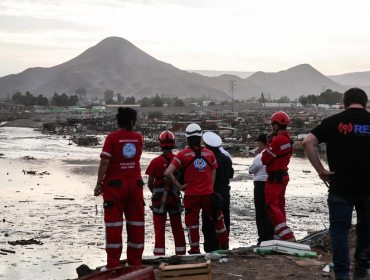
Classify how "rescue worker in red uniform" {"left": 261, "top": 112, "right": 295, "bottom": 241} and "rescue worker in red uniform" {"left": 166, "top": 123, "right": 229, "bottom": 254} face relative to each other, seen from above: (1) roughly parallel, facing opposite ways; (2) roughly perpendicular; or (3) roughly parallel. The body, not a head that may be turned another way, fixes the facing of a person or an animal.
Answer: roughly perpendicular

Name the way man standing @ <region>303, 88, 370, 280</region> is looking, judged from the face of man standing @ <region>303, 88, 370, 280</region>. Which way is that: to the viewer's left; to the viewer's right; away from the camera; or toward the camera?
away from the camera

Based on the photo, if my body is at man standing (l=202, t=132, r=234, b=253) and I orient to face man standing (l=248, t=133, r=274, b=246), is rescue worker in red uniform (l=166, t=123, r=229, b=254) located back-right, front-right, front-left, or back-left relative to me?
back-right

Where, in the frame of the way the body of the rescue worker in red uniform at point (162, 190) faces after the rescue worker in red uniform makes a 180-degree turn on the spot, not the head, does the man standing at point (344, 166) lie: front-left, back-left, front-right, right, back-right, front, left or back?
front-left

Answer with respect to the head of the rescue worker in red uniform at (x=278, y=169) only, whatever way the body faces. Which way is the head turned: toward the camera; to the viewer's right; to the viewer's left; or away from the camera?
to the viewer's left

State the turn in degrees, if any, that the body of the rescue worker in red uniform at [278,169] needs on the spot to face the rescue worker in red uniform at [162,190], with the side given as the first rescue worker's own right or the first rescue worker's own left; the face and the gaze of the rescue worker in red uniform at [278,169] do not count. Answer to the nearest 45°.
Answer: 0° — they already face them

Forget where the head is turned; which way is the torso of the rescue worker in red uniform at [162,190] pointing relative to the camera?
away from the camera

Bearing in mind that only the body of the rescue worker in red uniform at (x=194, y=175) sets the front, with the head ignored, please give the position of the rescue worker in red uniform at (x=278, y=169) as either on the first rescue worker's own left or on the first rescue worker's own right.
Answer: on the first rescue worker's own right

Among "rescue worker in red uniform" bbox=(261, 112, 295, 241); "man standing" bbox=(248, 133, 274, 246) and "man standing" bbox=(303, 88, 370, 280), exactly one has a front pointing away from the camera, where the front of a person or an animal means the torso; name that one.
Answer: "man standing" bbox=(303, 88, 370, 280)

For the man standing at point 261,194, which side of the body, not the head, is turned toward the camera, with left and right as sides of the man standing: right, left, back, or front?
left

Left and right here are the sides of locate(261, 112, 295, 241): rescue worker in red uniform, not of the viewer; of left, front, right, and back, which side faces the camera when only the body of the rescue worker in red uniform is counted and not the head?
left

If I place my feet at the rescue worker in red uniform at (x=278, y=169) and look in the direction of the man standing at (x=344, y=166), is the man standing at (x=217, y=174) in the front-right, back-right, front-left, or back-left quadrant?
back-right

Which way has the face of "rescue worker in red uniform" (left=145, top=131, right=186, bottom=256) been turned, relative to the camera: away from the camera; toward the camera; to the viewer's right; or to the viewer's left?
away from the camera

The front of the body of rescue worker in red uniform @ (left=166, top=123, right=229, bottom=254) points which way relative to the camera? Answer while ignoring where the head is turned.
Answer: away from the camera

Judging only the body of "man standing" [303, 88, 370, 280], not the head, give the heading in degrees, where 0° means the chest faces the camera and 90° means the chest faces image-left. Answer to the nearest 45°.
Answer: approximately 180°
